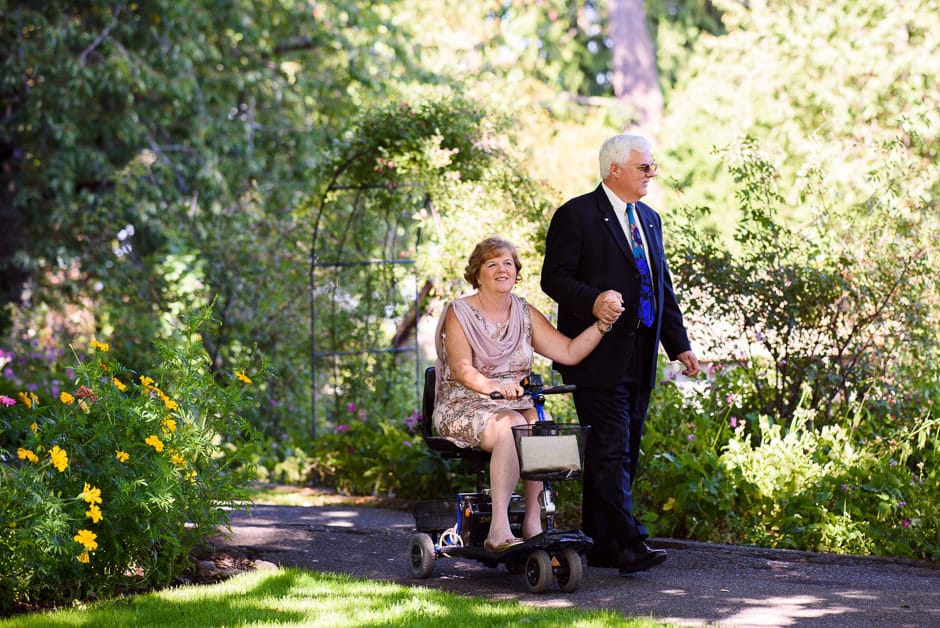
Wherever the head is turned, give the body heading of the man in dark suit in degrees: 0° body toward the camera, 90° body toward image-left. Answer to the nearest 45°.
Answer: approximately 315°

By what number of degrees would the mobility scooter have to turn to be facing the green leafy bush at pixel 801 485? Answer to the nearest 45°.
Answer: approximately 90° to its left

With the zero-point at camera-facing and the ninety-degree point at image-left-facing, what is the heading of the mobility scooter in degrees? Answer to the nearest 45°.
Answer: approximately 315°

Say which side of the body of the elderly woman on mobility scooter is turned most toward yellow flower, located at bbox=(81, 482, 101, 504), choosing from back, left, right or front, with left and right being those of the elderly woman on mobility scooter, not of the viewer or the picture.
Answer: right

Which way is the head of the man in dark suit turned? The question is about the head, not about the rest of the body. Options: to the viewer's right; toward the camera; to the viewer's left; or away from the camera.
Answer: to the viewer's right

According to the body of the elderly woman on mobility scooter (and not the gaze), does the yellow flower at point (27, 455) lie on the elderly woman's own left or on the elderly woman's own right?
on the elderly woman's own right

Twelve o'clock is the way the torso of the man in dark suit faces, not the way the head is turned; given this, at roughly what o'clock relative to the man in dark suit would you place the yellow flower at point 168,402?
The yellow flower is roughly at 4 o'clock from the man in dark suit.
